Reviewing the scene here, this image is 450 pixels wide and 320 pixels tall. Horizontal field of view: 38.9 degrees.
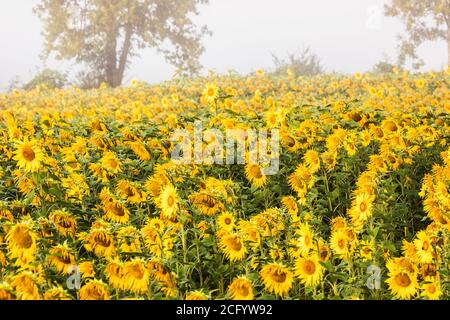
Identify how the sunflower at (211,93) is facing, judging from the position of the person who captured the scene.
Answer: facing the viewer

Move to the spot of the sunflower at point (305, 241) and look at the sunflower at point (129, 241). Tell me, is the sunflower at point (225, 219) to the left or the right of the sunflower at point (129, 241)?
right

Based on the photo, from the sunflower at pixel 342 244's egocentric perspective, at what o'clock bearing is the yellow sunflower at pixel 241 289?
The yellow sunflower is roughly at 1 o'clock from the sunflower.

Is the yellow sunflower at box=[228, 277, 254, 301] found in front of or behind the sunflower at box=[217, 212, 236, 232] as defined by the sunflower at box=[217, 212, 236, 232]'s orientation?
in front

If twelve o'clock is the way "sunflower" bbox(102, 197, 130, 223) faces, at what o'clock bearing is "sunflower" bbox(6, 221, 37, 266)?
"sunflower" bbox(6, 221, 37, 266) is roughly at 1 o'clock from "sunflower" bbox(102, 197, 130, 223).

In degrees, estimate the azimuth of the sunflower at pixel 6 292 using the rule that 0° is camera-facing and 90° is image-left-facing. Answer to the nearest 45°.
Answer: approximately 0°

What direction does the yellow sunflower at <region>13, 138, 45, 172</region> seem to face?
toward the camera

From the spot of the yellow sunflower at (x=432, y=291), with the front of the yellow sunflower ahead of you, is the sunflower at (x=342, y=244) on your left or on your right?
on your right

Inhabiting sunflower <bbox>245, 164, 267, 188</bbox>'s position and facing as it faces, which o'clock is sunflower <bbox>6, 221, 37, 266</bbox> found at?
sunflower <bbox>6, 221, 37, 266</bbox> is roughly at 1 o'clock from sunflower <bbox>245, 164, 267, 188</bbox>.

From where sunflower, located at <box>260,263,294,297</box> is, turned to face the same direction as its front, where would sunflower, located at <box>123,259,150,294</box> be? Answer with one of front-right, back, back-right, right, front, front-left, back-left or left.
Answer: front-right

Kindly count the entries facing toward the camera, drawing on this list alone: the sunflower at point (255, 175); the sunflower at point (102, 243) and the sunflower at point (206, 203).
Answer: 3

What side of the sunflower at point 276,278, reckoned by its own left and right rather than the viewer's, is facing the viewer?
front

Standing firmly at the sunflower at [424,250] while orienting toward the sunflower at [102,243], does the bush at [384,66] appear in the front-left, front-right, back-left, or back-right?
back-right

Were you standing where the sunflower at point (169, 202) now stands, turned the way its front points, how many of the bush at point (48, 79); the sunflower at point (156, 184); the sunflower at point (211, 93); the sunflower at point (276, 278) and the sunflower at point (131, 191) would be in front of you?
1

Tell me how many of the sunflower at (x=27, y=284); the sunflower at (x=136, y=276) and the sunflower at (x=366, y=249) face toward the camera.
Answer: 3

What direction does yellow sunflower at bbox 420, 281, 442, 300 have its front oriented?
toward the camera

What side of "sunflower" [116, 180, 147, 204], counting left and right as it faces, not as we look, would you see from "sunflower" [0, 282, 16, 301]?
front
